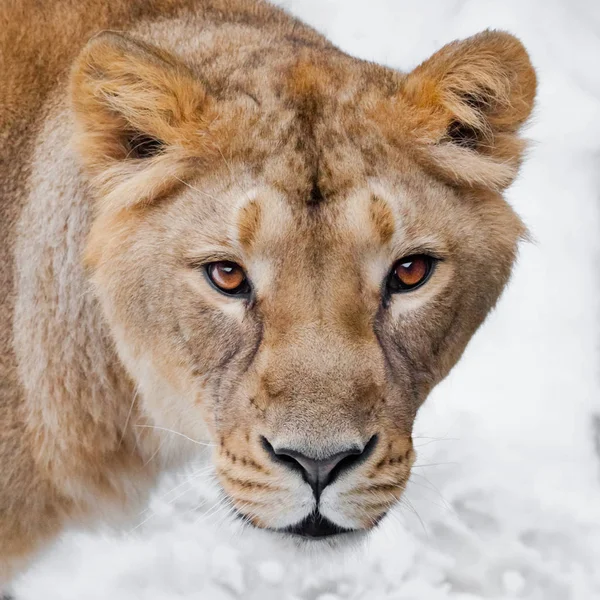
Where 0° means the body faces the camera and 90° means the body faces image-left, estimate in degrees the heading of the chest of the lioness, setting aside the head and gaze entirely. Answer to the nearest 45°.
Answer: approximately 315°
